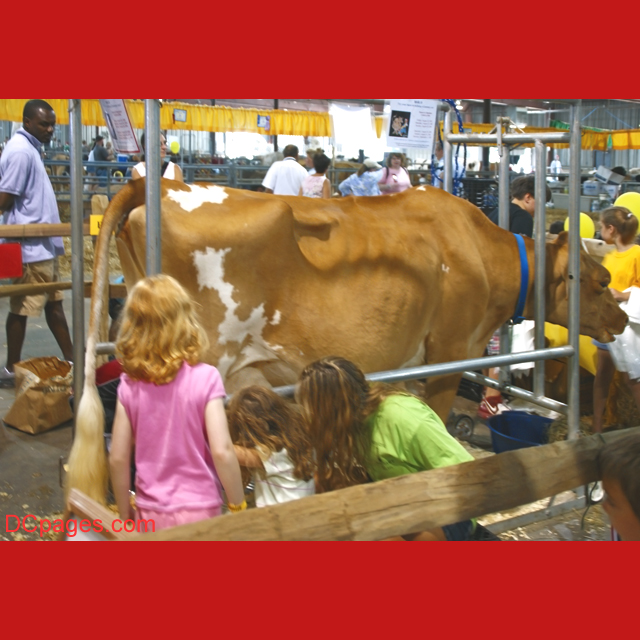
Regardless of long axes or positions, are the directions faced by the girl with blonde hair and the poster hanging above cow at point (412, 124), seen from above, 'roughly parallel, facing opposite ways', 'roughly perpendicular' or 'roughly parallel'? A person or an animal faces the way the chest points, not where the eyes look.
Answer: roughly parallel, facing opposite ways

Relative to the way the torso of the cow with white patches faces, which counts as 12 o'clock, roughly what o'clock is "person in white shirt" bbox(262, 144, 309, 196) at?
The person in white shirt is roughly at 9 o'clock from the cow with white patches.

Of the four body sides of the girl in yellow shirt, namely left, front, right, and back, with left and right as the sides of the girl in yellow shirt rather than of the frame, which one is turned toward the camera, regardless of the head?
left

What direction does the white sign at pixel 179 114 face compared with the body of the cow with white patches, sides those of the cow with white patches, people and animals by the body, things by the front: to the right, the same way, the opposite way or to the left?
to the right

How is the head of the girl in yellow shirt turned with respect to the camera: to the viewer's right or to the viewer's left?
to the viewer's left

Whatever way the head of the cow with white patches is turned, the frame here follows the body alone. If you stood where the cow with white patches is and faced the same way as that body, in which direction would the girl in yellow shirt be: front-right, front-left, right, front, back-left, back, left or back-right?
front-left

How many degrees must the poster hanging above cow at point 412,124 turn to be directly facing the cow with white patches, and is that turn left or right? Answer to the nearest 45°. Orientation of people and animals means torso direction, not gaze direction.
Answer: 0° — it already faces it

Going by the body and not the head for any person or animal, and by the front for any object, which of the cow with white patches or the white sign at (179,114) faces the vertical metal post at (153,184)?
the white sign

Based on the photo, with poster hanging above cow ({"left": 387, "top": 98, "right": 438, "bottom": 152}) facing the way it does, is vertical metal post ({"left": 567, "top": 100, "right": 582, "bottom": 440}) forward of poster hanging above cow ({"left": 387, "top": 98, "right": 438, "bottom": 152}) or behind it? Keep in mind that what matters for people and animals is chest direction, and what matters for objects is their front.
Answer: forward

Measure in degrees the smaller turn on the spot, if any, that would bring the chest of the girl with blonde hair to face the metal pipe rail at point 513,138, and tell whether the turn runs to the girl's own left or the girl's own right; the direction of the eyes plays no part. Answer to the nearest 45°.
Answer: approximately 45° to the girl's own right

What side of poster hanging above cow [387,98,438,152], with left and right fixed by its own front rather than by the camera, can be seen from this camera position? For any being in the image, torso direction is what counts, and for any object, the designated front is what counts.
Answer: front

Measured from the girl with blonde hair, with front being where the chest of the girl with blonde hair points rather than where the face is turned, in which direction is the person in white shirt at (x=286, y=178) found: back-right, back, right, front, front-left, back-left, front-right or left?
front

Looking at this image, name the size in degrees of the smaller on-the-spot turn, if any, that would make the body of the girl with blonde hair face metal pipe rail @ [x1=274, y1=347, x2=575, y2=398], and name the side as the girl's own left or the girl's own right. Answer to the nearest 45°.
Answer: approximately 45° to the girl's own right

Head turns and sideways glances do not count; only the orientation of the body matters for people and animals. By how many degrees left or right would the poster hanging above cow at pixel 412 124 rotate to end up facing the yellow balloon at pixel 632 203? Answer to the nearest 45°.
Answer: approximately 90° to its left

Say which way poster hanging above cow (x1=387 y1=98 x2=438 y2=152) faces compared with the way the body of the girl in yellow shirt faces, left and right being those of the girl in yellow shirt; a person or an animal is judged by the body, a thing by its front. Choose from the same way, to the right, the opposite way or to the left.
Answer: to the left

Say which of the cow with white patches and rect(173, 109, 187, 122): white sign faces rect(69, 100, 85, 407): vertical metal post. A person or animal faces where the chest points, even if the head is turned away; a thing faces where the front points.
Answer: the white sign

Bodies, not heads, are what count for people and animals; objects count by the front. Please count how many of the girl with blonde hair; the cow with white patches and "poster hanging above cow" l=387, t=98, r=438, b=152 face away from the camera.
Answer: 1

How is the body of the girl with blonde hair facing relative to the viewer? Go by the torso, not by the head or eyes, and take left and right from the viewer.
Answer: facing away from the viewer

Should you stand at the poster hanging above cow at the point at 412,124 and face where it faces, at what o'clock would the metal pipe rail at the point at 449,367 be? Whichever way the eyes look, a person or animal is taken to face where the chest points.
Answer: The metal pipe rail is roughly at 12 o'clock from the poster hanging above cow.

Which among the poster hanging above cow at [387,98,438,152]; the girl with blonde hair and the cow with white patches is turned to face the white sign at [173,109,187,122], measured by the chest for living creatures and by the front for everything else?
the girl with blonde hair
